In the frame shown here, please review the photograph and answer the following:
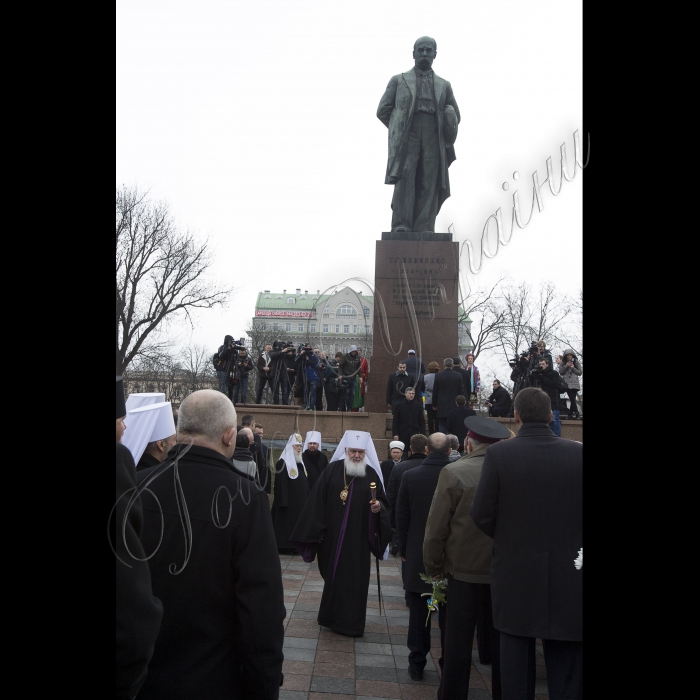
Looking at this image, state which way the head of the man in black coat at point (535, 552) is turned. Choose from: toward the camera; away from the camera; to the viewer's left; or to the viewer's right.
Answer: away from the camera

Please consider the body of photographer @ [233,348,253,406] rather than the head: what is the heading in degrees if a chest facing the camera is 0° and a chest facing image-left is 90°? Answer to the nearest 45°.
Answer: approximately 0°

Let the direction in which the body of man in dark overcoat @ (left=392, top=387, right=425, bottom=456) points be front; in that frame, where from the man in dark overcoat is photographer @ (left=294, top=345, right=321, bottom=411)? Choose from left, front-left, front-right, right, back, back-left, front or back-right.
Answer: back-right

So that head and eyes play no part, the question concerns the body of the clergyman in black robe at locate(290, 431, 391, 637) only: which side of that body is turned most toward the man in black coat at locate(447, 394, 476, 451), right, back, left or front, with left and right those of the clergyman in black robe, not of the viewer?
back

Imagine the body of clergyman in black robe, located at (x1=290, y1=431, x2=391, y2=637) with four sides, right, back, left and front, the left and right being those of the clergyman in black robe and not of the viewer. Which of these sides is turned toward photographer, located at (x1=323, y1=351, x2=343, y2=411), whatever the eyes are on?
back

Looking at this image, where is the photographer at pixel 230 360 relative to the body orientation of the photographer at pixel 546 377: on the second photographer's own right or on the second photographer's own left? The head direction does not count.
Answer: on the second photographer's own right

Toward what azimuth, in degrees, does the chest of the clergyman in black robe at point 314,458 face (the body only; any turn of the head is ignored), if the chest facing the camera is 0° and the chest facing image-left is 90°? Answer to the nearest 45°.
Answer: approximately 0°
